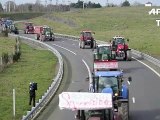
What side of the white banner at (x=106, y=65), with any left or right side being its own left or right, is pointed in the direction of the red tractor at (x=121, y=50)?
back

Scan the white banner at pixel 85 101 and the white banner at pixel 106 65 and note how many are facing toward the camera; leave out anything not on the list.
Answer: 2

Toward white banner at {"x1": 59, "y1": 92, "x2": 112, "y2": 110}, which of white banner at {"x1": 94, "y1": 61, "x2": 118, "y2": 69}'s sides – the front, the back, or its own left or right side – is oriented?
front

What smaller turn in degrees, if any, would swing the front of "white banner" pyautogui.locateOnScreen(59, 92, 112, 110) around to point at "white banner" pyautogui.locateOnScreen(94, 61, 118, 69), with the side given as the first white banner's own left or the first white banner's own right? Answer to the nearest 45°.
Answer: approximately 180°

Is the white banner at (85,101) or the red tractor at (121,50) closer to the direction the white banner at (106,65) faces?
the white banner

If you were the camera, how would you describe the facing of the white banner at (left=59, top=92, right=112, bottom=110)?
facing the viewer

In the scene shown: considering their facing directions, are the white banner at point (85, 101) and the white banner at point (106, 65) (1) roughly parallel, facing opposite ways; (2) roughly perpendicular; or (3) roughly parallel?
roughly parallel

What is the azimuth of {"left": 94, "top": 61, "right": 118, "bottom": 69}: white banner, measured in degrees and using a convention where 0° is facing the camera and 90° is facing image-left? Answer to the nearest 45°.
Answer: approximately 0°

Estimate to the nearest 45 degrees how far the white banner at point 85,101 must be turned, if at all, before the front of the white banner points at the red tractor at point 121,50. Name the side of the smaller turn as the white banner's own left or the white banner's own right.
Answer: approximately 180°
